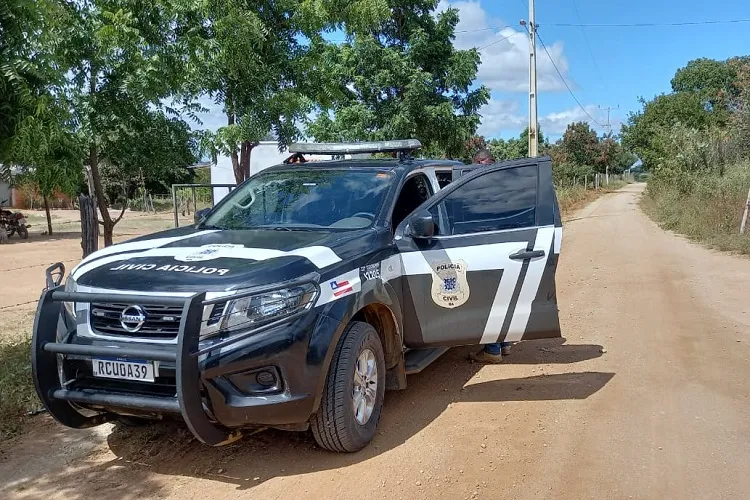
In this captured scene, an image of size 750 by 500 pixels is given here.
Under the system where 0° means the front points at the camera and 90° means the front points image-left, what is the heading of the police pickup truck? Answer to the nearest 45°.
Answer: approximately 45°

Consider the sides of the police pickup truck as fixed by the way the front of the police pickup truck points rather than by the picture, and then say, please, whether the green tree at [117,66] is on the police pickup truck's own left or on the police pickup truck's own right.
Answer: on the police pickup truck's own right

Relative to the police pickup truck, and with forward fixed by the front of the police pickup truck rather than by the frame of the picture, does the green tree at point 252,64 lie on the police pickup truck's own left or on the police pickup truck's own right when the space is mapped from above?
on the police pickup truck's own right

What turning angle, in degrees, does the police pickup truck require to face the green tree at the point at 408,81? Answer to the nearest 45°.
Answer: approximately 135° to its right

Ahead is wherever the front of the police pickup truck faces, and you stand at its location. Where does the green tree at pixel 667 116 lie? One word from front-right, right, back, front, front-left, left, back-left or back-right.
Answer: back

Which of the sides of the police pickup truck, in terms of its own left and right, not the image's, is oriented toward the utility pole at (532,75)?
back
